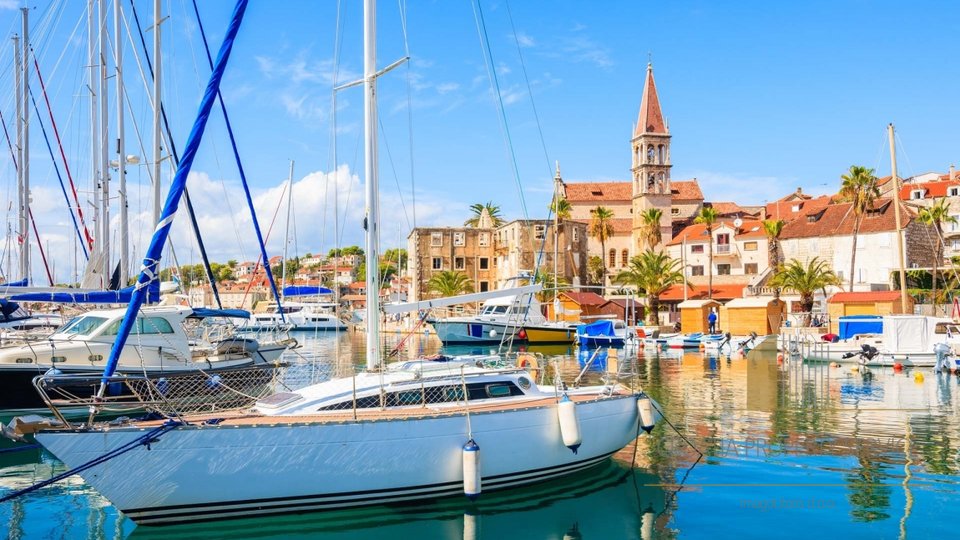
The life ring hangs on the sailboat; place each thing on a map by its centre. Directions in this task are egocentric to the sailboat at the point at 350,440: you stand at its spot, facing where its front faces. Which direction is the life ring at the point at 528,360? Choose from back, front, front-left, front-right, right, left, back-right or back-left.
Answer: back

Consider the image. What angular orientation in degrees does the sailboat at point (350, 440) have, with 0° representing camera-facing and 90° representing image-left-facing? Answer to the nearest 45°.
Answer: approximately 45°

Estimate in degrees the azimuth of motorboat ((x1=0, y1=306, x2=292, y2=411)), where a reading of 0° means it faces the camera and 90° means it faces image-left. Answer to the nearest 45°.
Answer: approximately 45°

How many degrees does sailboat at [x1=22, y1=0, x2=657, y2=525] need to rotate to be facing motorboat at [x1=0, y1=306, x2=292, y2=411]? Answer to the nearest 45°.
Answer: approximately 90° to its right
